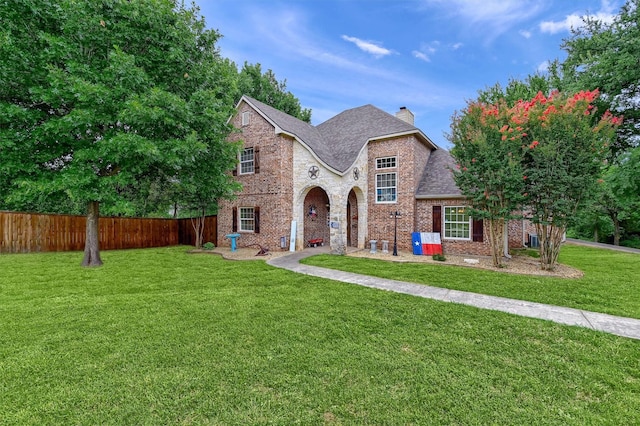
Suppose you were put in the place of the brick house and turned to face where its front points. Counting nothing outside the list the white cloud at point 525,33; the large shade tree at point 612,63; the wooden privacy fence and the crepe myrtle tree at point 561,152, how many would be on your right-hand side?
1

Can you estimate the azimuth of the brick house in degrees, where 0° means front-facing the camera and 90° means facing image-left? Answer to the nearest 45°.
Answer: approximately 0°

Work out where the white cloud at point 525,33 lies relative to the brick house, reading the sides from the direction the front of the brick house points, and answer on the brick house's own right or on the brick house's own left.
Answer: on the brick house's own left

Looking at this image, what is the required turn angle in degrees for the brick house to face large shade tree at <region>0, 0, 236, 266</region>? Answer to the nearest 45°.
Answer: approximately 45° to its right

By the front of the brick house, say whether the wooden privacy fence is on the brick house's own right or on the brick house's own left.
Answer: on the brick house's own right

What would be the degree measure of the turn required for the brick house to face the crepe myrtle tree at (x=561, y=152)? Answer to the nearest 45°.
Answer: approximately 45° to its left

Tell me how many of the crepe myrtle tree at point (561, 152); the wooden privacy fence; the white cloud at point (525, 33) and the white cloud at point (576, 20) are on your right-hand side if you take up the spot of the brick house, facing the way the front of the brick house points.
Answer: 1

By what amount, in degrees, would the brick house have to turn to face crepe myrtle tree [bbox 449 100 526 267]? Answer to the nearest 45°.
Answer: approximately 45° to its left
